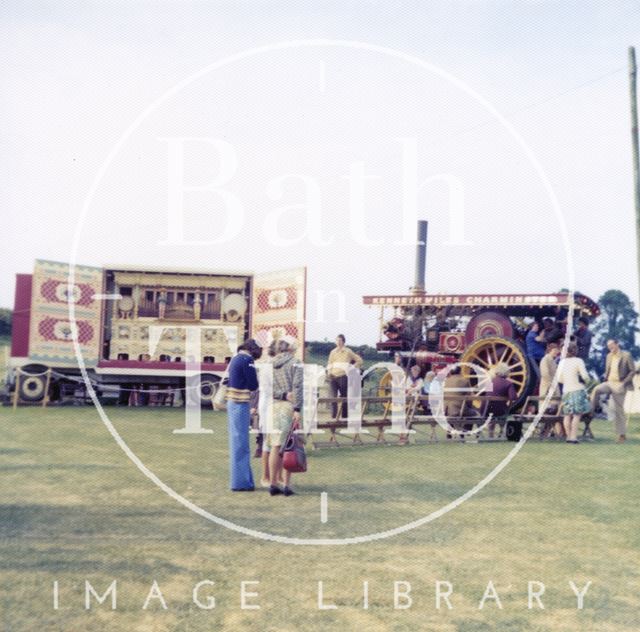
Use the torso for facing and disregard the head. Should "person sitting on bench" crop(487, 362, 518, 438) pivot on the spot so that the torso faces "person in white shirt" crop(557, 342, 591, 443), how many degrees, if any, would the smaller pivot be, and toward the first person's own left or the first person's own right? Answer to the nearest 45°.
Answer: approximately 90° to the first person's own right

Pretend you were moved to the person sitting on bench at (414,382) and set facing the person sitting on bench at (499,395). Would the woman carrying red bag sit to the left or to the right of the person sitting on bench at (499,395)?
right
